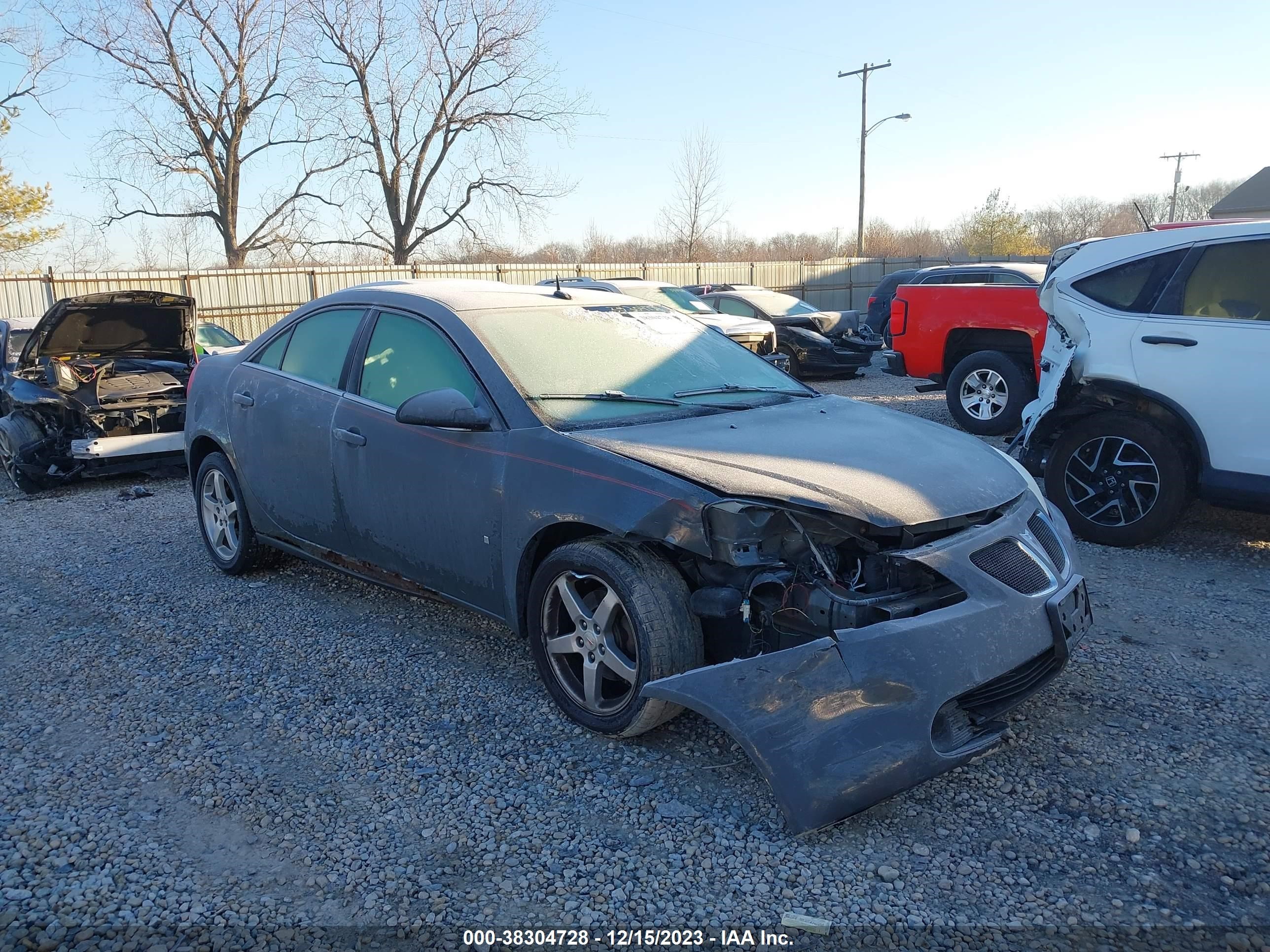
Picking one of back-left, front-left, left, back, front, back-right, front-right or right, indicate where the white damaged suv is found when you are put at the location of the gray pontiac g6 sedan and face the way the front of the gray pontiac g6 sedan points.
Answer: left

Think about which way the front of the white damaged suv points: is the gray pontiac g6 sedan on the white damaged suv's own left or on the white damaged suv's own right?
on the white damaged suv's own right

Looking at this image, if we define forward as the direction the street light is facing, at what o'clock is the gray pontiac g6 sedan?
The gray pontiac g6 sedan is roughly at 3 o'clock from the street light.

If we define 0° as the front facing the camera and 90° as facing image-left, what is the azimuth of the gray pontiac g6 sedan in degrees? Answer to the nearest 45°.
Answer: approximately 315°

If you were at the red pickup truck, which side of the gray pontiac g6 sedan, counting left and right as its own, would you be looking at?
left

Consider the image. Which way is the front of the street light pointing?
to the viewer's right

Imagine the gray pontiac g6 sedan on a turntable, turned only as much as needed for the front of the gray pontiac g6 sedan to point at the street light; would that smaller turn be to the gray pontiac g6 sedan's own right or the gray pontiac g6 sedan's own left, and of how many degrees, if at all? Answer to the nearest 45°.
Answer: approximately 135° to the gray pontiac g6 sedan's own left
